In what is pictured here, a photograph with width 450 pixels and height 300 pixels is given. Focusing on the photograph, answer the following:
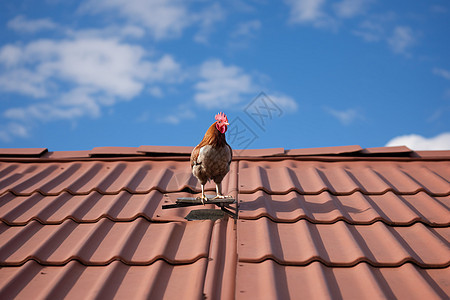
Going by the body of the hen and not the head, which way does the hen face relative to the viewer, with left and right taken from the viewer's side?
facing the viewer and to the right of the viewer
